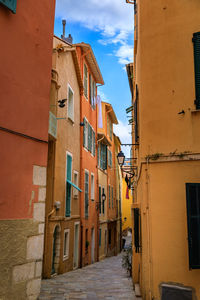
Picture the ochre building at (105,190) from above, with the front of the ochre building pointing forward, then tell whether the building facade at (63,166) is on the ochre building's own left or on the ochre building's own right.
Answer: on the ochre building's own right

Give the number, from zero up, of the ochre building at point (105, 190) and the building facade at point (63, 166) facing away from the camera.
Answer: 0

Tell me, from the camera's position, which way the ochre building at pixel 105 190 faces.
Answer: facing the viewer and to the right of the viewer

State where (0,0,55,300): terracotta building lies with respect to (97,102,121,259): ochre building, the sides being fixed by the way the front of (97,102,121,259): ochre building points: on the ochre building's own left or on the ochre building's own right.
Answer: on the ochre building's own right

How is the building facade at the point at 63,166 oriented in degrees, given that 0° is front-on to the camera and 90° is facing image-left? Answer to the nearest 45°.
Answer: approximately 315°

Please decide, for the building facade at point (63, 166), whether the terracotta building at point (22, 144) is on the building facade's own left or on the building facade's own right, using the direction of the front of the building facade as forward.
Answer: on the building facade's own right

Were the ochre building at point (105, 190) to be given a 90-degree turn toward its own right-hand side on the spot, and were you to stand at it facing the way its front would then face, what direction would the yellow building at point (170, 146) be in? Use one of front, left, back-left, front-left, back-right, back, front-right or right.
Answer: front-left

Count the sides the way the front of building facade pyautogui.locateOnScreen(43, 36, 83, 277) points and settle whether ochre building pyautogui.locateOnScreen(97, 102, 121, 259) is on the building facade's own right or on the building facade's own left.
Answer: on the building facade's own left

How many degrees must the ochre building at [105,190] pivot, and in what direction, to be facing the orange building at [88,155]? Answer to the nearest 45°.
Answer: approximately 45° to its right
